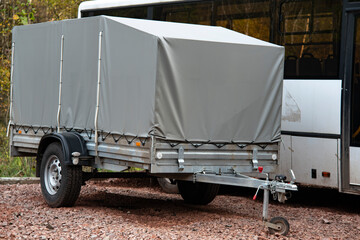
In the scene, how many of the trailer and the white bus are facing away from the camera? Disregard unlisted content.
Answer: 0

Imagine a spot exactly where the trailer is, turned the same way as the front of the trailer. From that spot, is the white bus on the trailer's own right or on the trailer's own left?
on the trailer's own left

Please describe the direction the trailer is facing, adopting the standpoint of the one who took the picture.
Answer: facing the viewer and to the right of the viewer

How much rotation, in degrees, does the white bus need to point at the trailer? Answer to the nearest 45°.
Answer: approximately 90° to its right

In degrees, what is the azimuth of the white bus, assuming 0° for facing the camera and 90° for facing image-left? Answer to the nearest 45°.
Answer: approximately 315°
